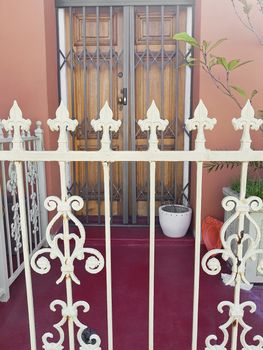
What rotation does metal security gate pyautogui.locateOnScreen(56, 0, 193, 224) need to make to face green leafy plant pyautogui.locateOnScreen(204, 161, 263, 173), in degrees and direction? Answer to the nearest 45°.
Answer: approximately 45° to its left

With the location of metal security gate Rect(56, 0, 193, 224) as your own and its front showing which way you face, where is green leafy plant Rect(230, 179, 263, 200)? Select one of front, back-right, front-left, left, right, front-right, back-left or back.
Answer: front-left

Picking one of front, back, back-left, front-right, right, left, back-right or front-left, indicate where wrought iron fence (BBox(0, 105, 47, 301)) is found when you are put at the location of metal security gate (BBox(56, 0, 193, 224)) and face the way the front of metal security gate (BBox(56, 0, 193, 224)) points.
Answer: front-right

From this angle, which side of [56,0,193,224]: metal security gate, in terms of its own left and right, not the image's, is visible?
front
